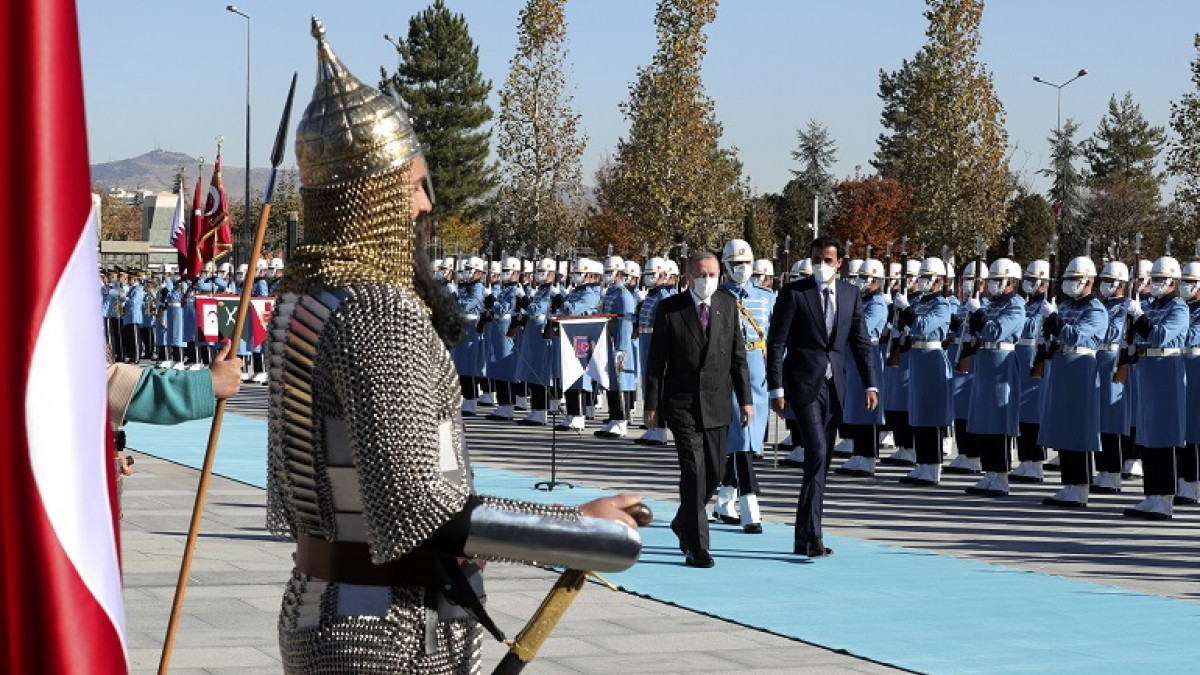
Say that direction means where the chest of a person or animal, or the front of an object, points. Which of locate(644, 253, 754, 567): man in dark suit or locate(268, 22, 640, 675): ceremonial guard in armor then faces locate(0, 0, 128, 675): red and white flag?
the man in dark suit

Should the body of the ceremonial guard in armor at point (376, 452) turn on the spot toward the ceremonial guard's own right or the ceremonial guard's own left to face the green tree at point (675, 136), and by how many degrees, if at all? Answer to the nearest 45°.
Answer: approximately 90° to the ceremonial guard's own left

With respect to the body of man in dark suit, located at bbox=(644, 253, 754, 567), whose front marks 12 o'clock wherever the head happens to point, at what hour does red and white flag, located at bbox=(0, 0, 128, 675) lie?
The red and white flag is roughly at 12 o'clock from the man in dark suit.

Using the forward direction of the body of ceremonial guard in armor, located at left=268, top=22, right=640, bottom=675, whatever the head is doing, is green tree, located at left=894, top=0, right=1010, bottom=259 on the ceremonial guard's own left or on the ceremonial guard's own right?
on the ceremonial guard's own left

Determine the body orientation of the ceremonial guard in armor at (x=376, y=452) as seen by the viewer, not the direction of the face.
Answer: to the viewer's right

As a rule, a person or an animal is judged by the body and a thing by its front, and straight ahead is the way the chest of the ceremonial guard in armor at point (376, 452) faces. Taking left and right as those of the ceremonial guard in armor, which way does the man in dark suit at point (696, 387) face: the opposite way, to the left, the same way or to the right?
to the right

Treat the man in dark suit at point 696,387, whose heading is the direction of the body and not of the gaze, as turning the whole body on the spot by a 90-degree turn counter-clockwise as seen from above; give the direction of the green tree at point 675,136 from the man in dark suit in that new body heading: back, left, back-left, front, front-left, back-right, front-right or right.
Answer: left

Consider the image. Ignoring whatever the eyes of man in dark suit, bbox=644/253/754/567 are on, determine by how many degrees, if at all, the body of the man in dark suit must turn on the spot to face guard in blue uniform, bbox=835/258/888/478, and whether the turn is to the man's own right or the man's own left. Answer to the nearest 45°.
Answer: approximately 180°

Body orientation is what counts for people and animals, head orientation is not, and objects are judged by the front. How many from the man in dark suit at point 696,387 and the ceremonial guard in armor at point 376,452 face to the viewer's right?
1

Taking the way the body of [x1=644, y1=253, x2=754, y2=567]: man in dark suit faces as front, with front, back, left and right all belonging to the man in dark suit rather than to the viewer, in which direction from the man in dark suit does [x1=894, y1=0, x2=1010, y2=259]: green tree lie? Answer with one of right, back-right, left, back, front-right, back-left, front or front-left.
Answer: back

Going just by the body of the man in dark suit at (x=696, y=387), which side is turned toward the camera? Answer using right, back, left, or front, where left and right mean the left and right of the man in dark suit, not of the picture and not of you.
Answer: front
